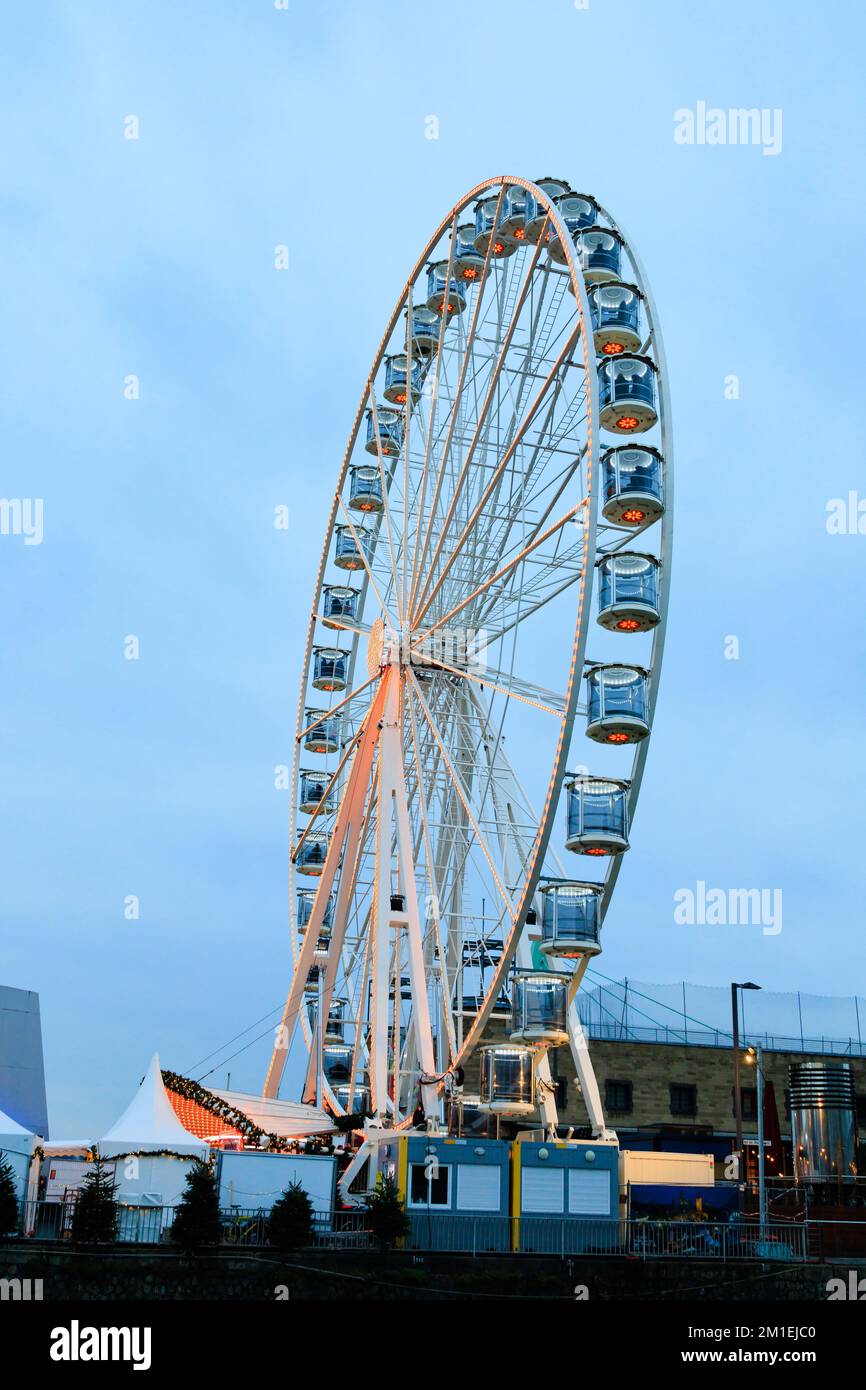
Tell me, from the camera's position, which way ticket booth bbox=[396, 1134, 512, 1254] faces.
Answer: facing the viewer

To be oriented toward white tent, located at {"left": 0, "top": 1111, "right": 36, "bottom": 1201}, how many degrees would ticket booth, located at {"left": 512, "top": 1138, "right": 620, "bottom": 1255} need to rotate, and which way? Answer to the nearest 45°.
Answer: approximately 90° to its right

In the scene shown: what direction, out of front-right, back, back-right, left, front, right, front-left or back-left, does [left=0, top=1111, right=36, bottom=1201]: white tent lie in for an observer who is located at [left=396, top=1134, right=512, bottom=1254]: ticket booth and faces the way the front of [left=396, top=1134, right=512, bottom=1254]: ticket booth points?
right

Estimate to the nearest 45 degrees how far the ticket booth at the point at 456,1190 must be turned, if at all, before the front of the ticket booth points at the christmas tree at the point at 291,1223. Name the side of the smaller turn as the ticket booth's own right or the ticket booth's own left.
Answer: approximately 45° to the ticket booth's own right

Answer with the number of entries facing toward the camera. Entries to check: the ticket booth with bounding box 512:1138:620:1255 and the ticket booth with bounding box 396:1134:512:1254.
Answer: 2

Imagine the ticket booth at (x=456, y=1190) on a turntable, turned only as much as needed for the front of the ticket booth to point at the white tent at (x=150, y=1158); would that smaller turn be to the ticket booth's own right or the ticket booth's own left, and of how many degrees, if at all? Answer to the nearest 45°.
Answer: approximately 90° to the ticket booth's own right

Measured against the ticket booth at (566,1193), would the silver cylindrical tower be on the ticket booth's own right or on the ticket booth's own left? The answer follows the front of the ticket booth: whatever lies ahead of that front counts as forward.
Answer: on the ticket booth's own left

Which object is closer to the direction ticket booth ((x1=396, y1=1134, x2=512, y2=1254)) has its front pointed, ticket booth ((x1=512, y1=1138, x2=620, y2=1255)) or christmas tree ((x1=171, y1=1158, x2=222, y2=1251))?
the christmas tree

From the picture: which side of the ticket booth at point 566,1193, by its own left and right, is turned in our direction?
front

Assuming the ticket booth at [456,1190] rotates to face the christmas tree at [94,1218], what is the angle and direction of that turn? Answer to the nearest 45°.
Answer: approximately 45° to its right

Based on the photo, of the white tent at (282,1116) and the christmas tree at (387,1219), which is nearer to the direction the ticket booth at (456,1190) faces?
the christmas tree

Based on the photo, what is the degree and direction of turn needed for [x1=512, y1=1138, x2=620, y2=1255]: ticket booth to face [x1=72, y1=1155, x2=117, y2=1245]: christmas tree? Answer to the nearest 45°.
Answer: approximately 45° to its right
